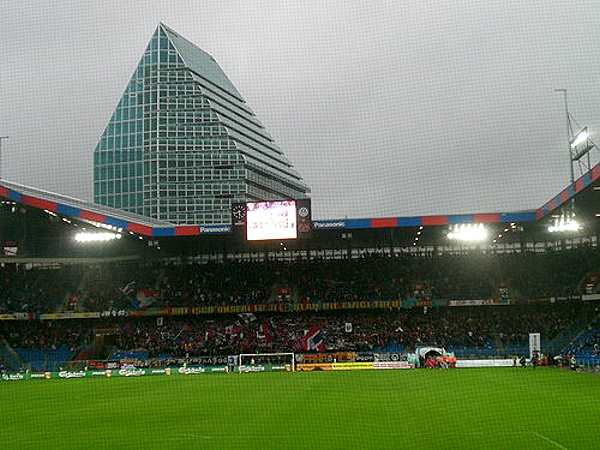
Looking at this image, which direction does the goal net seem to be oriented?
toward the camera
